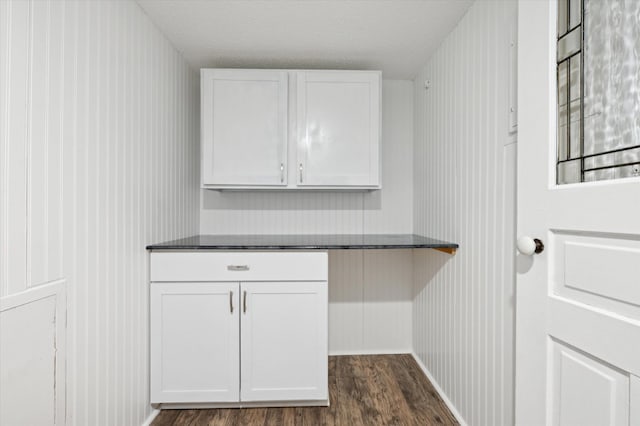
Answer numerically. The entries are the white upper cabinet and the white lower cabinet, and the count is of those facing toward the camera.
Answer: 2

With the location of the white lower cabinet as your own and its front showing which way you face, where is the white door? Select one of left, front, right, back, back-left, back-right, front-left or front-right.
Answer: front-left

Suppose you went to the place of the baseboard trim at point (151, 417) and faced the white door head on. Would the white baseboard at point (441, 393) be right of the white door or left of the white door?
left

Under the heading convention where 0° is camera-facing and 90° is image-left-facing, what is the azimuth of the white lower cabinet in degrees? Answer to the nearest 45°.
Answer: approximately 0°

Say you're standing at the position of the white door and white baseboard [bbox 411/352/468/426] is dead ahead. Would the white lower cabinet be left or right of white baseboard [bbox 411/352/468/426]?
left

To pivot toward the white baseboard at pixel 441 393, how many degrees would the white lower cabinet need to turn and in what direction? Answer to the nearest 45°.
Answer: approximately 90° to its left
